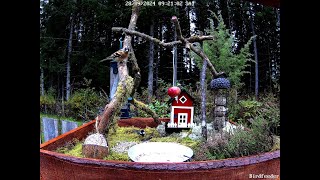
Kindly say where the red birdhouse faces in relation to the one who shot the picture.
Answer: facing the viewer
